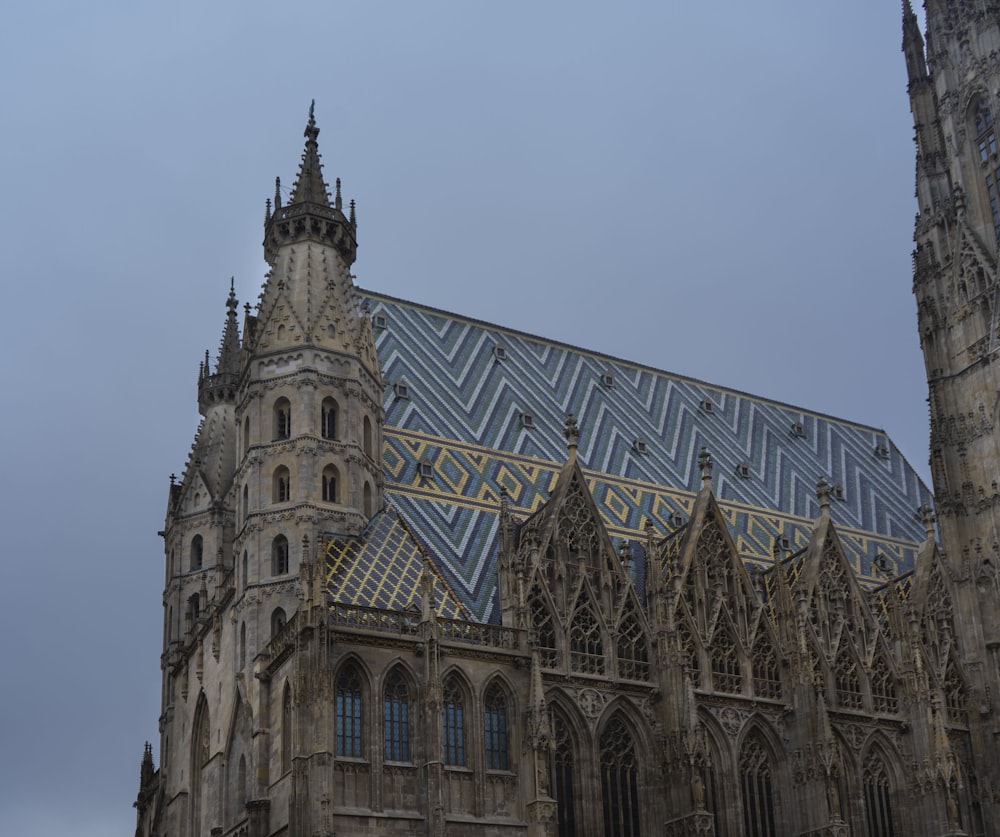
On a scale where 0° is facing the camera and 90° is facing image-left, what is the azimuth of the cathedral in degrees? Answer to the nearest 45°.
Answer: approximately 45°
